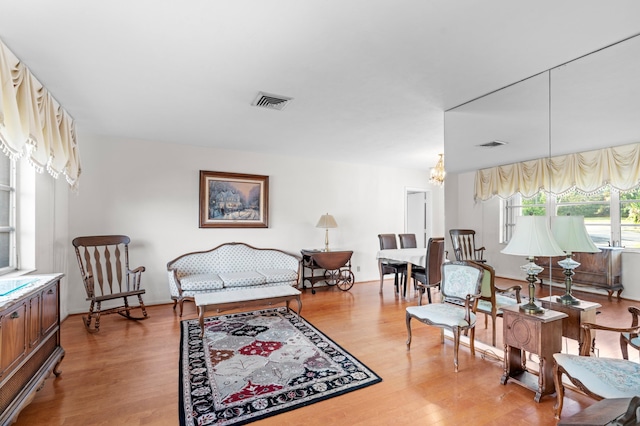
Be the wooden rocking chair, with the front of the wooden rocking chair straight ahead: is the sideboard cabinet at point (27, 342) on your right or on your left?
on your right

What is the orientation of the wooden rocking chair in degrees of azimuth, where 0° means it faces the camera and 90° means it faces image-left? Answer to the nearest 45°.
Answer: approximately 315°

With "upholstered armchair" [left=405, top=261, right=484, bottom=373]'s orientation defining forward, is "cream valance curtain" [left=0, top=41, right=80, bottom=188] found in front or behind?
in front

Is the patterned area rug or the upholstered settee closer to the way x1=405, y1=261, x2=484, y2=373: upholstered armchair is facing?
the patterned area rug

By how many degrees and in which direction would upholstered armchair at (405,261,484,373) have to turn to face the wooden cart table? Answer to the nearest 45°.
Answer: approximately 90° to its right

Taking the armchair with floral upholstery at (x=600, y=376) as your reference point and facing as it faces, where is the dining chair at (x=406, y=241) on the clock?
The dining chair is roughly at 3 o'clock from the armchair with floral upholstery.

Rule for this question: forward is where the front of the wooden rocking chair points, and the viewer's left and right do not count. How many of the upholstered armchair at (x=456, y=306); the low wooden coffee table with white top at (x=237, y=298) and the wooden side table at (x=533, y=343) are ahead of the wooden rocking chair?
3

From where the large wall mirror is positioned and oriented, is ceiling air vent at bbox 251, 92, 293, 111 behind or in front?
in front
